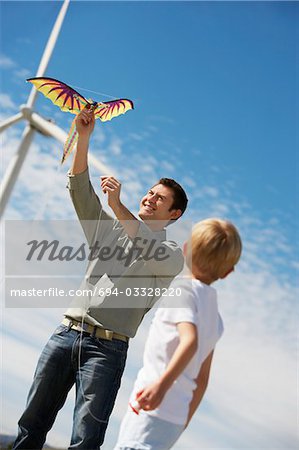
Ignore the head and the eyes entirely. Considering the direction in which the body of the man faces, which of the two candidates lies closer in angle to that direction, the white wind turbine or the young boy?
the young boy

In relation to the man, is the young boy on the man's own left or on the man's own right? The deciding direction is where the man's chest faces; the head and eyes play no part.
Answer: on the man's own left
